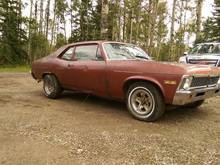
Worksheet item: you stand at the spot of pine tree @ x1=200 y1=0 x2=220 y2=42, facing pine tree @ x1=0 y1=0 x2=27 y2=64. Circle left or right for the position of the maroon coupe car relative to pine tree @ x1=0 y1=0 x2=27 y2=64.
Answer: left

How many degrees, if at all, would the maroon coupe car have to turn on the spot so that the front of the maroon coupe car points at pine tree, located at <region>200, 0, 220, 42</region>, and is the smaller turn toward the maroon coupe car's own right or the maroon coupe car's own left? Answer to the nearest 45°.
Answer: approximately 135° to the maroon coupe car's own left

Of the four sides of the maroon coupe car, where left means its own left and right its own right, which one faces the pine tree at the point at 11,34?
back

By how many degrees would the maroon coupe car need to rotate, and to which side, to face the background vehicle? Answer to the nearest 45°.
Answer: approximately 90° to its left

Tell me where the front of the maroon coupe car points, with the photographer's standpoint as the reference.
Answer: facing the viewer and to the right of the viewer
